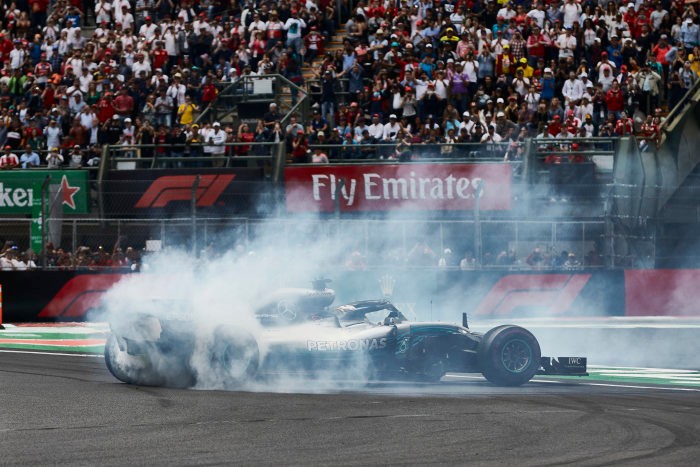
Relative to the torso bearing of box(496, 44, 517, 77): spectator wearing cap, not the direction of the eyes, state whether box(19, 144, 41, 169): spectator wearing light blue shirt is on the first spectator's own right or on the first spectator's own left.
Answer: on the first spectator's own right

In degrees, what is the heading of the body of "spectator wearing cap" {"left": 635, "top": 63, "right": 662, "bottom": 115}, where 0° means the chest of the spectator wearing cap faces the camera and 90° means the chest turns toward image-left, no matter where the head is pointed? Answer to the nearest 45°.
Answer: approximately 0°

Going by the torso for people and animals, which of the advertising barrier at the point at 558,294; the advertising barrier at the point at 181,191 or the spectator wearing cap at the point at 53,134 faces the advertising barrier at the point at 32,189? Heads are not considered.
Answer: the spectator wearing cap

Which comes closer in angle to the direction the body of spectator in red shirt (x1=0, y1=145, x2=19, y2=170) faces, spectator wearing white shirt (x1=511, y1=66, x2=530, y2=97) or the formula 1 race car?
the formula 1 race car

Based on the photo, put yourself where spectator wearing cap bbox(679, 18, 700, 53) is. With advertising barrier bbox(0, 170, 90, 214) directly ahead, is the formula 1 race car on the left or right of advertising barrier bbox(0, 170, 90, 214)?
left

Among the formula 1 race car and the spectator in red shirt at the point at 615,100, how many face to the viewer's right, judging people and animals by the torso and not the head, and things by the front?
1

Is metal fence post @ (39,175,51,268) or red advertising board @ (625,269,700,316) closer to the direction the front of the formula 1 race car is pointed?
the red advertising board

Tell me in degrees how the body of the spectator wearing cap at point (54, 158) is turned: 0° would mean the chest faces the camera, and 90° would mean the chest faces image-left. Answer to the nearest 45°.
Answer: approximately 0°

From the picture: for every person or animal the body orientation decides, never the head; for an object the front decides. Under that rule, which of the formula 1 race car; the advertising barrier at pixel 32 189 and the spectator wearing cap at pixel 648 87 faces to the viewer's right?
the formula 1 race car

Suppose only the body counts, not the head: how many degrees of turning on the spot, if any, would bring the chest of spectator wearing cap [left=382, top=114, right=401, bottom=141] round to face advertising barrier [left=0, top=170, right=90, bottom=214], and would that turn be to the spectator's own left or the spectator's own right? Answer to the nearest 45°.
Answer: approximately 90° to the spectator's own right
